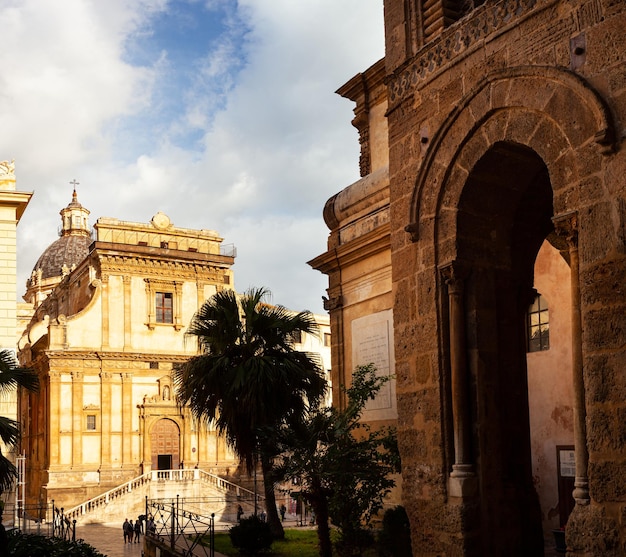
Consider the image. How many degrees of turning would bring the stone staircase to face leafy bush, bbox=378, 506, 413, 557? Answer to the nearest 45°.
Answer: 0° — it already faces it

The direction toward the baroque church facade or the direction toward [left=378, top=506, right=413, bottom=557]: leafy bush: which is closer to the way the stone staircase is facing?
the leafy bush

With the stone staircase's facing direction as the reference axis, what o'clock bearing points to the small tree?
The small tree is roughly at 12 o'clock from the stone staircase.

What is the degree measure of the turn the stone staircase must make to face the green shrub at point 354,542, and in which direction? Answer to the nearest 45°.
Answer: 0° — it already faces it

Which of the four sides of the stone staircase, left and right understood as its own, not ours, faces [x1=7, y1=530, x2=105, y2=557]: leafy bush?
front

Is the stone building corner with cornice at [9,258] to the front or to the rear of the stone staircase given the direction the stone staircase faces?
to the front

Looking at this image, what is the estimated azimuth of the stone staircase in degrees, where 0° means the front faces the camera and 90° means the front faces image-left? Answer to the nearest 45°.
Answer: approximately 0°

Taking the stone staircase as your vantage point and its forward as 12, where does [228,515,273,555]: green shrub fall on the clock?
The green shrub is roughly at 12 o'clock from the stone staircase.

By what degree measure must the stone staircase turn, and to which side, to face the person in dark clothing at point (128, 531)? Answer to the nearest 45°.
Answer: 0° — it already faces them

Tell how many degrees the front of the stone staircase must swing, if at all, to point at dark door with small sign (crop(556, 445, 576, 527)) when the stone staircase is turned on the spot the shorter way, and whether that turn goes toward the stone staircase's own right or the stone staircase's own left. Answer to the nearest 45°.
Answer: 0° — it already faces it
